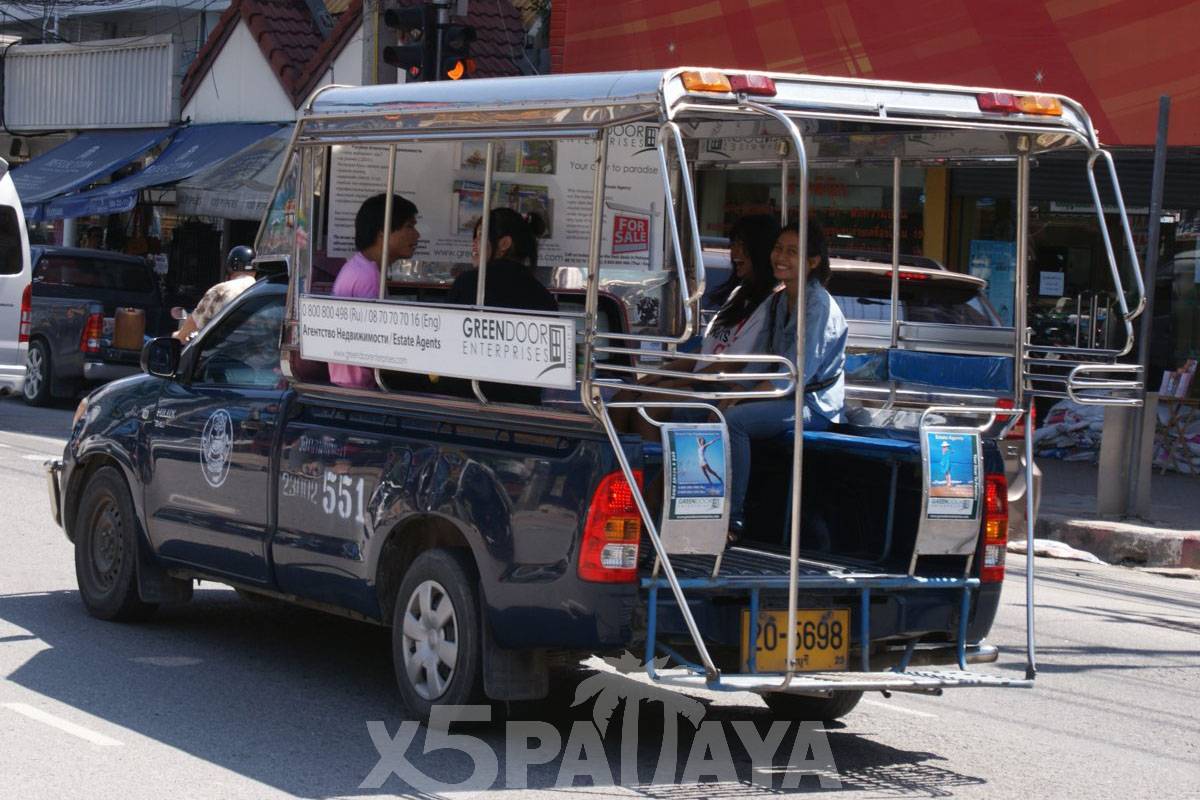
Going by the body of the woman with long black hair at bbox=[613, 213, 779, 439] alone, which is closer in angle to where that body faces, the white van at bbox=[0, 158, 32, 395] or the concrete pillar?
the white van

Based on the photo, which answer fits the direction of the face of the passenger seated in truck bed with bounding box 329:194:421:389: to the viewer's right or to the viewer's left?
to the viewer's right

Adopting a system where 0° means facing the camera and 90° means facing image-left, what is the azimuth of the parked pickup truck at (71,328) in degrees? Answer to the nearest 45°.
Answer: approximately 135°

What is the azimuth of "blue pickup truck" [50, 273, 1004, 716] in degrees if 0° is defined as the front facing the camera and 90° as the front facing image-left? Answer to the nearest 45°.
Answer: approximately 135°

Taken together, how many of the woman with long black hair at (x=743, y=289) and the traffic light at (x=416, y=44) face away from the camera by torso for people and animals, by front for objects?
0

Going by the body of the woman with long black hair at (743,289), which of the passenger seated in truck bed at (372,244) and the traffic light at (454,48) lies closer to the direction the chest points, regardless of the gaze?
the passenger seated in truck bed

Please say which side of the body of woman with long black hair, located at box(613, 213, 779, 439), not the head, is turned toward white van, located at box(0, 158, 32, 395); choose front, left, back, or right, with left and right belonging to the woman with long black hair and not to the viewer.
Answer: right
